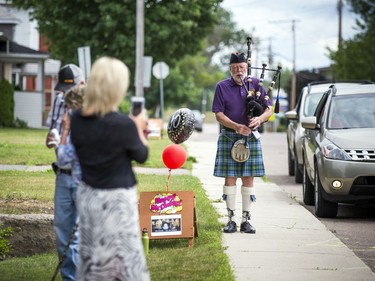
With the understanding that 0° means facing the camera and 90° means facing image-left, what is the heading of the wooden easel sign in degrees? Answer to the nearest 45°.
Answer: approximately 0°

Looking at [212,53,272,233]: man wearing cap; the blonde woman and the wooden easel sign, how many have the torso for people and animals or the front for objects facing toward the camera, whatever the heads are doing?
2

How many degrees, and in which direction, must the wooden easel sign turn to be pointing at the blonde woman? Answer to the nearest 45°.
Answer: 0° — it already faces them

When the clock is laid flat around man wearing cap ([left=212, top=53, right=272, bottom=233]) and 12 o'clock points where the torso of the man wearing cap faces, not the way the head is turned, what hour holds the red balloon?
The red balloon is roughly at 1 o'clock from the man wearing cap.

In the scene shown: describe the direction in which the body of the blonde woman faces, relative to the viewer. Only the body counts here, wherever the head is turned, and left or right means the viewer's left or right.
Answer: facing away from the viewer and to the right of the viewer

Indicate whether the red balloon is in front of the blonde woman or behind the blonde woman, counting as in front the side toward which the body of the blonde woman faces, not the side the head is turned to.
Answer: in front

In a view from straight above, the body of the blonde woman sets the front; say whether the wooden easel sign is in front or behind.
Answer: in front

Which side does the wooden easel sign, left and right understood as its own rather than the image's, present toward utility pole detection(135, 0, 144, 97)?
back

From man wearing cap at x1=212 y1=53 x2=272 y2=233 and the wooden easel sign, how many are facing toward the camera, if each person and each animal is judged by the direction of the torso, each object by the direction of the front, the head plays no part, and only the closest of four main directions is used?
2
